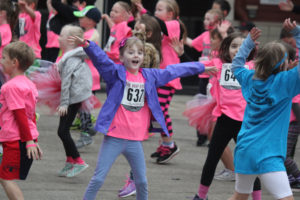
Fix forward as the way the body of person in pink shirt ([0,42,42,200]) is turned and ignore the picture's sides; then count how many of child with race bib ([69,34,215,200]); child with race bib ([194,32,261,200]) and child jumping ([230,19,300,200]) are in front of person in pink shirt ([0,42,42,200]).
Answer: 0

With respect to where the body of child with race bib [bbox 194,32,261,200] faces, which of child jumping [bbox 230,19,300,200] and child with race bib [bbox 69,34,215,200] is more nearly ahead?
the child jumping

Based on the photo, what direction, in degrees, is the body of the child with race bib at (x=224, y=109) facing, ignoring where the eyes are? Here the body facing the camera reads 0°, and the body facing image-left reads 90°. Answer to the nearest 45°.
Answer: approximately 315°

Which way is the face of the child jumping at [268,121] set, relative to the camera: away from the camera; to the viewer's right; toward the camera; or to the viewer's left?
away from the camera

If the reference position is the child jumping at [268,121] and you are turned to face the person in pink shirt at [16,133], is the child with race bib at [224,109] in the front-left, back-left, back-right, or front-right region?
front-right

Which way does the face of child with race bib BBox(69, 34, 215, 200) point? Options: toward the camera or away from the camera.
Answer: toward the camera

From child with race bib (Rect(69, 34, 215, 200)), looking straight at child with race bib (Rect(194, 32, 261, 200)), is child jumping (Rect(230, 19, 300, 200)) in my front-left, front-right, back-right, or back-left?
front-right

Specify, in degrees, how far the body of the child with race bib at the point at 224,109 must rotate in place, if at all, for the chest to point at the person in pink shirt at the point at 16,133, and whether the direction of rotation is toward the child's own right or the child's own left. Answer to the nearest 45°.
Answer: approximately 90° to the child's own right

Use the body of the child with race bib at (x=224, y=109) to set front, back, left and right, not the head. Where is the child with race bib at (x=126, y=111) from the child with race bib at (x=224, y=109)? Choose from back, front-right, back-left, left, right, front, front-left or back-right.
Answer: right

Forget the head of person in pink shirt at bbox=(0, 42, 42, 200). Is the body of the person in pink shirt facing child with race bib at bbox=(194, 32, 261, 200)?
no

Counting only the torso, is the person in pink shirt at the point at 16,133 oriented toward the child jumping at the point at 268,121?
no

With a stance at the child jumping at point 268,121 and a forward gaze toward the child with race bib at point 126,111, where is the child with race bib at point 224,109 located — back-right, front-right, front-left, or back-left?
front-right
